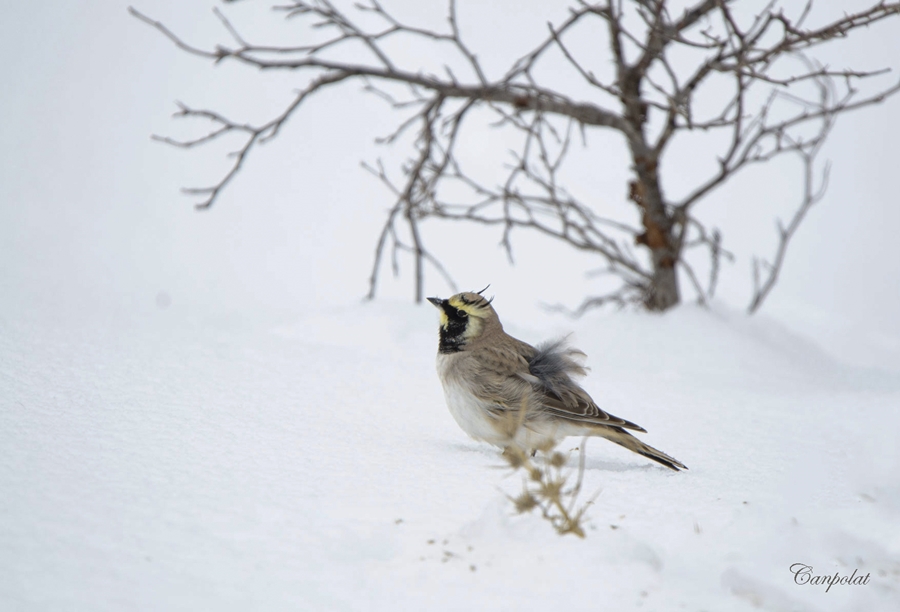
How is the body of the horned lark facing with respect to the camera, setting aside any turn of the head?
to the viewer's left
